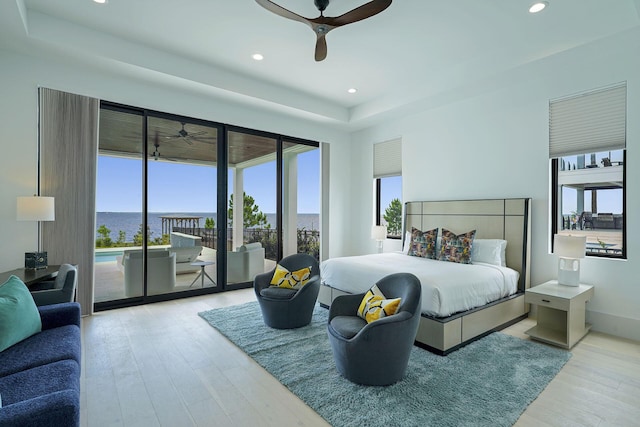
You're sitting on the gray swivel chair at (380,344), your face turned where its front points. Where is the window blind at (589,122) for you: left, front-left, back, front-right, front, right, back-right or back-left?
back

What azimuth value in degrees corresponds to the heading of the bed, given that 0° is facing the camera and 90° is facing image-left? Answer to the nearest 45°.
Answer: approximately 45°

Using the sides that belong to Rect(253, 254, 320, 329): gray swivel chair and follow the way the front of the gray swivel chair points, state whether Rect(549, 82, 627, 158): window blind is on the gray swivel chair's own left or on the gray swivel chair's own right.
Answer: on the gray swivel chair's own left

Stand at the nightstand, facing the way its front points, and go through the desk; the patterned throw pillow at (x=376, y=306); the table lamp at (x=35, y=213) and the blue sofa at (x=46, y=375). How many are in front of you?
4

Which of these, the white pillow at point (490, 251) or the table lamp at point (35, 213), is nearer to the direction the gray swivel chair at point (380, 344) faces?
the table lamp

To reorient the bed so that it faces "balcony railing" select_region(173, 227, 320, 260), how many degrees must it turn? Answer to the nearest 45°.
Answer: approximately 45° to its right

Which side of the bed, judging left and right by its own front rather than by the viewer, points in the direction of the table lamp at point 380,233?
right

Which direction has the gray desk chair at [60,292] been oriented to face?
to the viewer's left

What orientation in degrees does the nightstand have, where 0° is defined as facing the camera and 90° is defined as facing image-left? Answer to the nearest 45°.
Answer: approximately 45°
